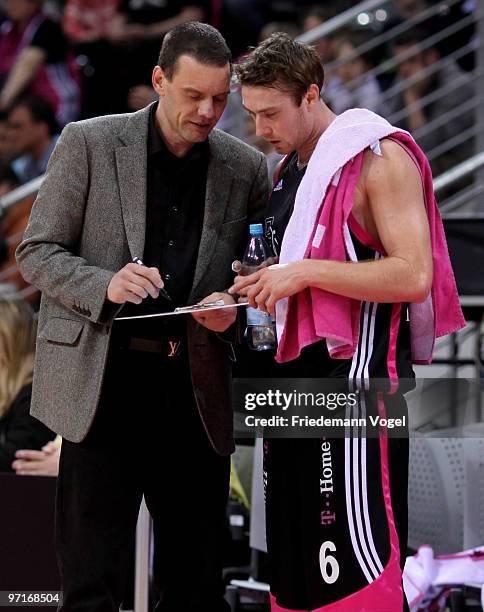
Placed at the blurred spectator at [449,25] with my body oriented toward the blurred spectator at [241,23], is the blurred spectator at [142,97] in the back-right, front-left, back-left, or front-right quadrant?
front-left

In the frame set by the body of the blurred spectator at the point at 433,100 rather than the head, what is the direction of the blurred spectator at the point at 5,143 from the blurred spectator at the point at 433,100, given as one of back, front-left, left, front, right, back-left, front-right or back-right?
front-right

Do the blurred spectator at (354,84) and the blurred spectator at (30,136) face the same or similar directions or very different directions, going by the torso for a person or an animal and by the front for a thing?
same or similar directions

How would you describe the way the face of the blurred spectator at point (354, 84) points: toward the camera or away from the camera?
toward the camera

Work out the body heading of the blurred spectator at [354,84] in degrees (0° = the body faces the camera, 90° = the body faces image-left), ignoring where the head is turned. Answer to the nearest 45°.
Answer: approximately 45°

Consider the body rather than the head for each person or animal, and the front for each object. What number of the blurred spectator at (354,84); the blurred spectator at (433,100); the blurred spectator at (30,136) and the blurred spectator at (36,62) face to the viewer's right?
0

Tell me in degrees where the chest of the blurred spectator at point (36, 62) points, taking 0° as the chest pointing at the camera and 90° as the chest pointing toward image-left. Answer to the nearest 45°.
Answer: approximately 45°

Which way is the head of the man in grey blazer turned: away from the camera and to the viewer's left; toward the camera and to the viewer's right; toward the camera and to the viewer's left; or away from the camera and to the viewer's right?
toward the camera and to the viewer's right

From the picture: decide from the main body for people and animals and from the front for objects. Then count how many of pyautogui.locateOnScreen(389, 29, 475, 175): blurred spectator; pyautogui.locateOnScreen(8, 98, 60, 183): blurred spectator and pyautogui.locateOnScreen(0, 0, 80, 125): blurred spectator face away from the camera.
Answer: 0

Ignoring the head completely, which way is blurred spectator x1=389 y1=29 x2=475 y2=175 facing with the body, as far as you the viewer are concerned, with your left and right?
facing the viewer and to the left of the viewer

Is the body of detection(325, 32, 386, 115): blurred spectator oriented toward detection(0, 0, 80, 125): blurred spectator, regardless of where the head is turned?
no

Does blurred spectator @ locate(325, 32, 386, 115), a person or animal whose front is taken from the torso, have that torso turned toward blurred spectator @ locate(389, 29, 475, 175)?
no

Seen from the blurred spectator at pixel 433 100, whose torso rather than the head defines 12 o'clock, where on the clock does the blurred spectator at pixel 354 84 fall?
the blurred spectator at pixel 354 84 is roughly at 2 o'clock from the blurred spectator at pixel 433 100.

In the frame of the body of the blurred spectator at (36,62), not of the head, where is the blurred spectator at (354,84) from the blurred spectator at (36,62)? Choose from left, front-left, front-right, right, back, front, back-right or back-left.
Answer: left
